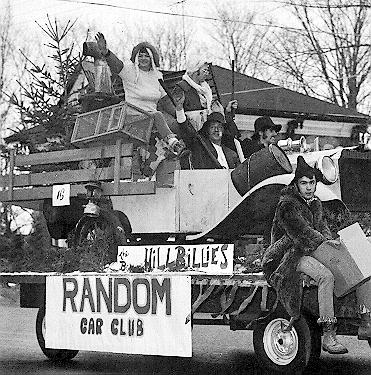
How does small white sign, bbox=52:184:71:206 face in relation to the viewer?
toward the camera

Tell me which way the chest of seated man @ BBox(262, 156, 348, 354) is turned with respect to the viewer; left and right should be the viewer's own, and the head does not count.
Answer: facing the viewer and to the right of the viewer

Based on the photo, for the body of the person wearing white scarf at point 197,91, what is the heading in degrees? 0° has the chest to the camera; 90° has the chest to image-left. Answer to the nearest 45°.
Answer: approximately 315°

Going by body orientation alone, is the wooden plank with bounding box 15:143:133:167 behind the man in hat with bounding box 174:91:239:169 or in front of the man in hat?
behind

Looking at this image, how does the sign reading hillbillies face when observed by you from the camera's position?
facing the viewer

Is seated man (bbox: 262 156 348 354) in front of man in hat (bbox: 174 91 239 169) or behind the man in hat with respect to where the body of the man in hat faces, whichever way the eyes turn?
in front

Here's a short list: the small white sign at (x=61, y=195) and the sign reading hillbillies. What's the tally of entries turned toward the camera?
2

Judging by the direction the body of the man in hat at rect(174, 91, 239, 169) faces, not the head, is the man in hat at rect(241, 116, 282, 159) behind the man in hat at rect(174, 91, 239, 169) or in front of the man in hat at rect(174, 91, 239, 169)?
in front
